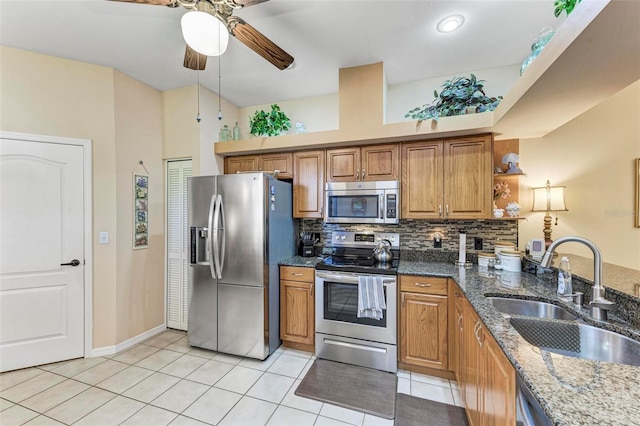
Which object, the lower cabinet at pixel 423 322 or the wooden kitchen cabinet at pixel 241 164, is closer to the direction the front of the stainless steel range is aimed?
the lower cabinet

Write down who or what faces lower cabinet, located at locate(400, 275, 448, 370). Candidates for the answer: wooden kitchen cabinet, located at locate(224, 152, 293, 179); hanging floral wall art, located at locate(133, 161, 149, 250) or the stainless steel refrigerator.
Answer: the hanging floral wall art

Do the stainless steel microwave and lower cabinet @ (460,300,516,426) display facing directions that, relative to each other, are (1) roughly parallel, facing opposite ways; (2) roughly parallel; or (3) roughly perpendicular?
roughly perpendicular

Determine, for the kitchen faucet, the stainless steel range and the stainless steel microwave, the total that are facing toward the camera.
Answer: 2

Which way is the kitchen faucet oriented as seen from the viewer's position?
to the viewer's left

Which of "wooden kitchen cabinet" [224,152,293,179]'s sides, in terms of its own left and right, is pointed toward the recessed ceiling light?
left

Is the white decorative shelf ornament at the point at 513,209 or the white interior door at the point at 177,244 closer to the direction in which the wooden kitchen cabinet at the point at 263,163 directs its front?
the white interior door

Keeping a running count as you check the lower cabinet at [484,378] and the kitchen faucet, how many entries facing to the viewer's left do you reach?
2

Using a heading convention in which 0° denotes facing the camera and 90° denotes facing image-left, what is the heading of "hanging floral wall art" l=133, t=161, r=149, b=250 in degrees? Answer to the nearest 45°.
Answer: approximately 315°

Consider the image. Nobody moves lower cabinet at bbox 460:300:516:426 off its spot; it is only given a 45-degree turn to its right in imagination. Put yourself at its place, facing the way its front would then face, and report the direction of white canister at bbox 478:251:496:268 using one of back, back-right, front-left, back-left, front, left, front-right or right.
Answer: front-right

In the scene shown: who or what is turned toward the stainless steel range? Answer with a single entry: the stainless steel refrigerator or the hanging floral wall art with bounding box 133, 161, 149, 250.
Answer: the hanging floral wall art

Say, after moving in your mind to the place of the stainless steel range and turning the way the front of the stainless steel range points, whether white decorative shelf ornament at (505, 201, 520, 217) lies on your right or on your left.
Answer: on your left
